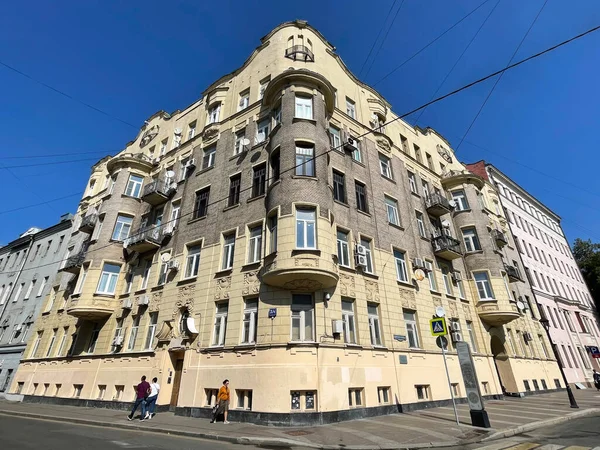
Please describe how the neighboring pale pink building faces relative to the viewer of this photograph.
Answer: facing the viewer and to the right of the viewer

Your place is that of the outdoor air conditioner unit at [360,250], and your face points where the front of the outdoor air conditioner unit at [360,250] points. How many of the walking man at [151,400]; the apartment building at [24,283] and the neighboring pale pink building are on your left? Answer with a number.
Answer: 1

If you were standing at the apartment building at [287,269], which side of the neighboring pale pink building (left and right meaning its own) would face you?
right

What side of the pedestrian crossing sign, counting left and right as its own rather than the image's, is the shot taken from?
front

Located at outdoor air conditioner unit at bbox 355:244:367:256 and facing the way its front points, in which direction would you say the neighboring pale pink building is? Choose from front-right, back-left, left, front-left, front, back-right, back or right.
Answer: left

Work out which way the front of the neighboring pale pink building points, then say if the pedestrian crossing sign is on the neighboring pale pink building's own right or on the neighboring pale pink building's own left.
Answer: on the neighboring pale pink building's own right

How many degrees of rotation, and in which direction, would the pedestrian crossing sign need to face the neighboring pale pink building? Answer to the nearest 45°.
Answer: approximately 135° to its left

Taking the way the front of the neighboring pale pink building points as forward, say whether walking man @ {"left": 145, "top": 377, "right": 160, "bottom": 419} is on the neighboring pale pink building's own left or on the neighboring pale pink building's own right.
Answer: on the neighboring pale pink building's own right

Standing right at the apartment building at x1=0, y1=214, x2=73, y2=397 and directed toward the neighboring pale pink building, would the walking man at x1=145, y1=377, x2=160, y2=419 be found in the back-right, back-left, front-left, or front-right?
front-right

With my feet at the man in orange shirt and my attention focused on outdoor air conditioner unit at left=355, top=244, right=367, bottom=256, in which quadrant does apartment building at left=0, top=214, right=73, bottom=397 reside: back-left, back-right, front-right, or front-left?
back-left
